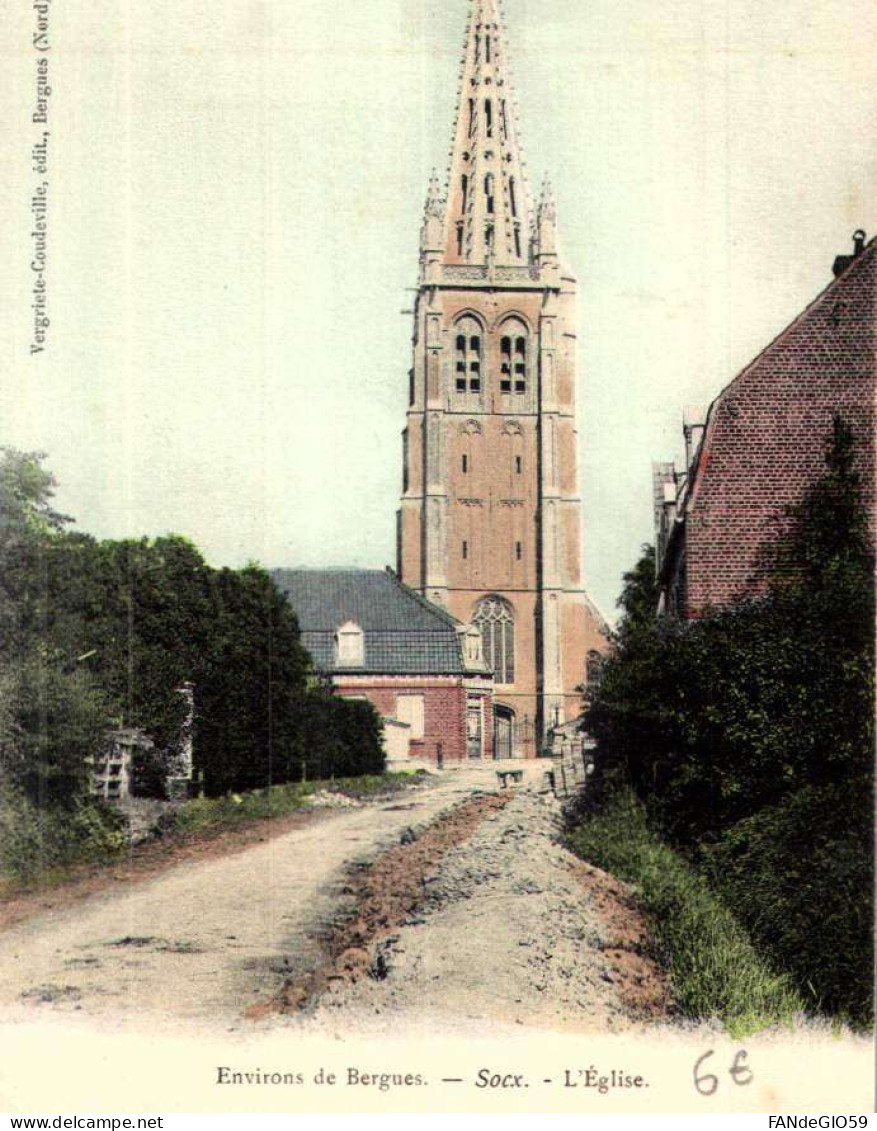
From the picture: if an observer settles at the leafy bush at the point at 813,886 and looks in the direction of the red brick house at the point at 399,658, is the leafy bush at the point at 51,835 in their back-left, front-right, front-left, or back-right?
front-left

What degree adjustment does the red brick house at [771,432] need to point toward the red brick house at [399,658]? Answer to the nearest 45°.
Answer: approximately 45° to its right

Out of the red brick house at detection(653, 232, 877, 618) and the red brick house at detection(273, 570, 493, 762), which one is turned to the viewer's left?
the red brick house at detection(653, 232, 877, 618)

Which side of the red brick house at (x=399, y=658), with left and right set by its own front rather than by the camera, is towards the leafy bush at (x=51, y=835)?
right

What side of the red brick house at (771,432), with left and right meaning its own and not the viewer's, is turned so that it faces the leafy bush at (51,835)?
front

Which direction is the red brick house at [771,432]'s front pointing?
to the viewer's left
